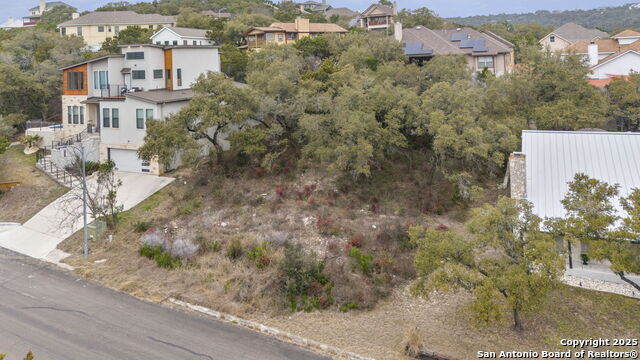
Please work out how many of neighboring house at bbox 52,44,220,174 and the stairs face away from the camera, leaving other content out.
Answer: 0

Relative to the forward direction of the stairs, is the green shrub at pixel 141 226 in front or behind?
in front

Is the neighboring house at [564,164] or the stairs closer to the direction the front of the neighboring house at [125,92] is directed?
the stairs

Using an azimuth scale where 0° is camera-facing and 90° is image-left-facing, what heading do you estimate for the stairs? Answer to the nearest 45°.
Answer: approximately 315°

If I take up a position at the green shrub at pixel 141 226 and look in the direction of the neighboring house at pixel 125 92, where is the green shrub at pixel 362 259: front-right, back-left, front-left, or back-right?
back-right

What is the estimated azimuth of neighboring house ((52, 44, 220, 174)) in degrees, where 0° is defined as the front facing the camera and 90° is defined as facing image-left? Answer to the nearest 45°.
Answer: approximately 45°

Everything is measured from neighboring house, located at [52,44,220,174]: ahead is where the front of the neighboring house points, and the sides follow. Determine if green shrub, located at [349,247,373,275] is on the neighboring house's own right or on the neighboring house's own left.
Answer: on the neighboring house's own left
